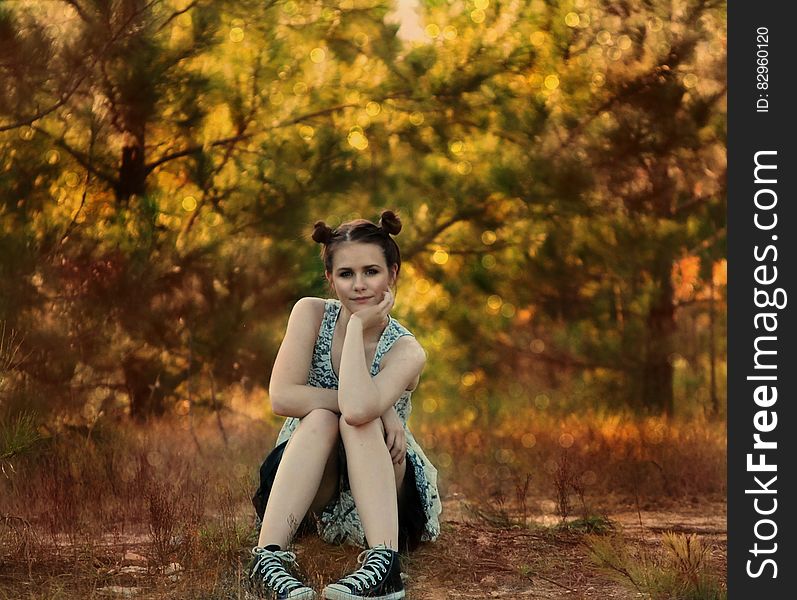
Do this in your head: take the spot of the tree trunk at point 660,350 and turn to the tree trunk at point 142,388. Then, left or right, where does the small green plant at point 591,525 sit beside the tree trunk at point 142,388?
left

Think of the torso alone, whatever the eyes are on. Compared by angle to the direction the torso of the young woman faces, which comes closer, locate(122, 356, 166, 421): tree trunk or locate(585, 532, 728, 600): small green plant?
the small green plant

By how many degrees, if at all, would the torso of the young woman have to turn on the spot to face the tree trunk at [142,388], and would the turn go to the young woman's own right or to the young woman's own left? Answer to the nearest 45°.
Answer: approximately 180°

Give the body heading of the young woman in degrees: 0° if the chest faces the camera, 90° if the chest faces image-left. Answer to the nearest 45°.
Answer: approximately 0°

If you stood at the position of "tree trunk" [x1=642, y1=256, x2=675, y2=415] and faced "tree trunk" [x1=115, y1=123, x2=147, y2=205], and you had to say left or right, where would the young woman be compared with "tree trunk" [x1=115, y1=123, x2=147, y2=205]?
left

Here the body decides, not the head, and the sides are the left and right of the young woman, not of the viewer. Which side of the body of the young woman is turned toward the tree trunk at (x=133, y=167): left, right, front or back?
back

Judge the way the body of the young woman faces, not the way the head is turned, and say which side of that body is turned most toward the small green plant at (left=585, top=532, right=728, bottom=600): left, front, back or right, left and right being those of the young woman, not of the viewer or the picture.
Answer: left

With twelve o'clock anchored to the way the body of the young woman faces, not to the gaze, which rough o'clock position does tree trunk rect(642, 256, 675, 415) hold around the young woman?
The tree trunk is roughly at 7 o'clock from the young woman.

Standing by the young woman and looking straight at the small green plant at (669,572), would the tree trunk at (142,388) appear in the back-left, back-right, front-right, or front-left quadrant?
back-left

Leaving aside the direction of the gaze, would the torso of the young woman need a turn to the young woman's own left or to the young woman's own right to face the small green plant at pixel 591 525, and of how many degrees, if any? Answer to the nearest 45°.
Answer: approximately 135° to the young woman's own left

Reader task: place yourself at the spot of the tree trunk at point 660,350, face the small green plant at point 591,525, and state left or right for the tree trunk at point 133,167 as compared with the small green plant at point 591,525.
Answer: right
